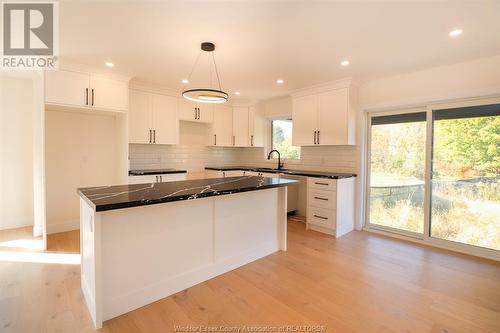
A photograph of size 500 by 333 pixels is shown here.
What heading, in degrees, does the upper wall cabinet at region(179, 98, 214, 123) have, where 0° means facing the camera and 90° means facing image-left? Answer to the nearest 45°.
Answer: approximately 315°

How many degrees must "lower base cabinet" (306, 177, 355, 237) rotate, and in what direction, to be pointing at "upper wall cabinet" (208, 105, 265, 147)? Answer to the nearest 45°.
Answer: approximately 90° to its right

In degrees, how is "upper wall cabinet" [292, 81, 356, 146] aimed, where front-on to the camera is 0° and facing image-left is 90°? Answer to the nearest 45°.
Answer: approximately 45°

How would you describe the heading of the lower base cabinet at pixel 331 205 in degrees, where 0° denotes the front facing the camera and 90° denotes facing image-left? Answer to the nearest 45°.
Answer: approximately 45°

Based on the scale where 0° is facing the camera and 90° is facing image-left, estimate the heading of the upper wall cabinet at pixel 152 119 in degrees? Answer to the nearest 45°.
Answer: approximately 315°

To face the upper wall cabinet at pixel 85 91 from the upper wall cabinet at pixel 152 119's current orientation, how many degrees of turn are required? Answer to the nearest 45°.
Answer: approximately 90° to its right

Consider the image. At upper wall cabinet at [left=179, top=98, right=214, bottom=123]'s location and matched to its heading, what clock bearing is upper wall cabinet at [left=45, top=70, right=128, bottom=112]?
upper wall cabinet at [left=45, top=70, right=128, bottom=112] is roughly at 3 o'clock from upper wall cabinet at [left=179, top=98, right=214, bottom=123].

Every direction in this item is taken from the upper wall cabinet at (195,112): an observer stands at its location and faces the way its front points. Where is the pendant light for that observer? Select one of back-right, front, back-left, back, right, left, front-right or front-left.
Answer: front-right

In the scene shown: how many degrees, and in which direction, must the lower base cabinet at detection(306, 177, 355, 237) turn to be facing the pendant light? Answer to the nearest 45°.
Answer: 0° — it already faces it

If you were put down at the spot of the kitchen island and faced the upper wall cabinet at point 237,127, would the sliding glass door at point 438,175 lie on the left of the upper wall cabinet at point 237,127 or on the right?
right

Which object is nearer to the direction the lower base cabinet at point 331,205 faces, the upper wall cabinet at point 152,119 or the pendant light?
the pendant light
